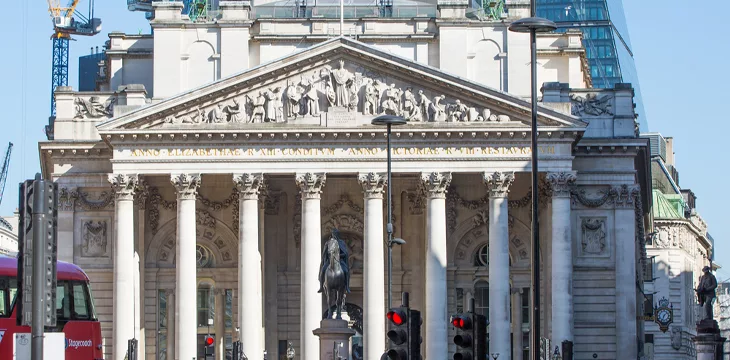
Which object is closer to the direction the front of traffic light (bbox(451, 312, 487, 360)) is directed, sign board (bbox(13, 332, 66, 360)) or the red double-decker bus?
the sign board

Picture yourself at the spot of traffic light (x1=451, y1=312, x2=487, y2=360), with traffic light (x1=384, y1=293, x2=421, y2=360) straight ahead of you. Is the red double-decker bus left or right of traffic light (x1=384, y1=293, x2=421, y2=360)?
right

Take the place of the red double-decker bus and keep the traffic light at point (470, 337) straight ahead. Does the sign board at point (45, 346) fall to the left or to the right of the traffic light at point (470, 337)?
right

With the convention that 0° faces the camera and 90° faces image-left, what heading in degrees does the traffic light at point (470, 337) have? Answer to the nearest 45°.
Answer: approximately 45°

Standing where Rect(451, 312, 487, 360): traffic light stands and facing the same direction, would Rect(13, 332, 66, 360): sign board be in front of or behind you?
in front

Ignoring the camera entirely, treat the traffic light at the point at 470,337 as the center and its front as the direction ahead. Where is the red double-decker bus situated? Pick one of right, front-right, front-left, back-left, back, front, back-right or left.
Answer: right
